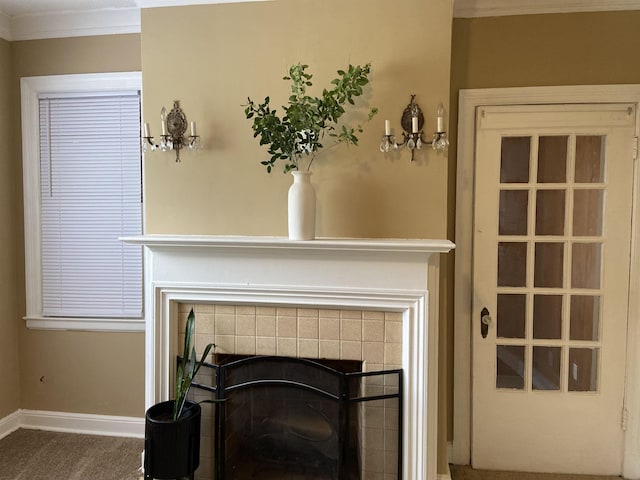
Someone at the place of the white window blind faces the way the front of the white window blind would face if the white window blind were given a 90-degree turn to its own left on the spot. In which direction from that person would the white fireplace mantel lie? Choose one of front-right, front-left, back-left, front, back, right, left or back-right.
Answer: front-right

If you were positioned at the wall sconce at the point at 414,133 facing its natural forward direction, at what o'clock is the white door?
The white door is roughly at 8 o'clock from the wall sconce.

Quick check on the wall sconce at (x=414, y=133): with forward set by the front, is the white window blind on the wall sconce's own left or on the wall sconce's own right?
on the wall sconce's own right

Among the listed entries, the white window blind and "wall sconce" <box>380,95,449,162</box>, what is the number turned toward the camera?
2

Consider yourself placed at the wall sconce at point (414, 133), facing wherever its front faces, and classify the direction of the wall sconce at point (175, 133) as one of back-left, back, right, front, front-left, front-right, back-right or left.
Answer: right

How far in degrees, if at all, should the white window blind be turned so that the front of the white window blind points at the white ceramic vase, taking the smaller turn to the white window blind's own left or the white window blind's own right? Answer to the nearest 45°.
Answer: approximately 45° to the white window blind's own left

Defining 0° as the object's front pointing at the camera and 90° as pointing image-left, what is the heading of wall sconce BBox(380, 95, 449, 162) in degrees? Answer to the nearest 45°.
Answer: approximately 0°

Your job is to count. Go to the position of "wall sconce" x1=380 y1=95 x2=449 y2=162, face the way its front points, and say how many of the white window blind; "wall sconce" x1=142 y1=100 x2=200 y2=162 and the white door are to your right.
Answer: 2

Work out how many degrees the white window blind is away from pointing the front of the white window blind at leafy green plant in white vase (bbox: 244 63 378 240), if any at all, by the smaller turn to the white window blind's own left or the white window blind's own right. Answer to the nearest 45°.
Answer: approximately 45° to the white window blind's own left

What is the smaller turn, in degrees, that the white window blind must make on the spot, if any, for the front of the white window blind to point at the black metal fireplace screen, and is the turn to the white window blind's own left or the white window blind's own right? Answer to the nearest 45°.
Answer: approximately 45° to the white window blind's own left

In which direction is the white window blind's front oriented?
toward the camera
